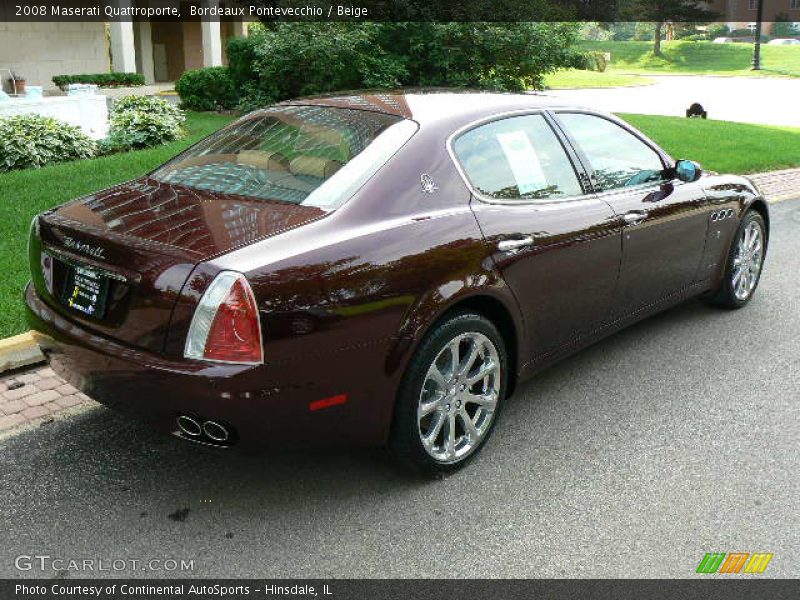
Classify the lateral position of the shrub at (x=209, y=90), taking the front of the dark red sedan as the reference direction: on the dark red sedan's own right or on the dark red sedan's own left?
on the dark red sedan's own left

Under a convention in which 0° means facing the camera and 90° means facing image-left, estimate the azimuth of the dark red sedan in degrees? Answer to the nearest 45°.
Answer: approximately 225°

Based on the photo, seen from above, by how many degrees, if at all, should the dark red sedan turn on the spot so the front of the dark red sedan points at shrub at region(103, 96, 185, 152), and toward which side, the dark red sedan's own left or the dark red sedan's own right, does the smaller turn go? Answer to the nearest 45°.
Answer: approximately 45° to the dark red sedan's own left

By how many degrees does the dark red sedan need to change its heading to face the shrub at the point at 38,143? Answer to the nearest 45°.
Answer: approximately 90° to its left

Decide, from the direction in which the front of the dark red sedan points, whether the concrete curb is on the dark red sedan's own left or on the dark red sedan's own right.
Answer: on the dark red sedan's own left

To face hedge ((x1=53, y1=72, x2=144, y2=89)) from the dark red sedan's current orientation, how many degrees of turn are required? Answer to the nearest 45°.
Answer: approximately 45° to its left
